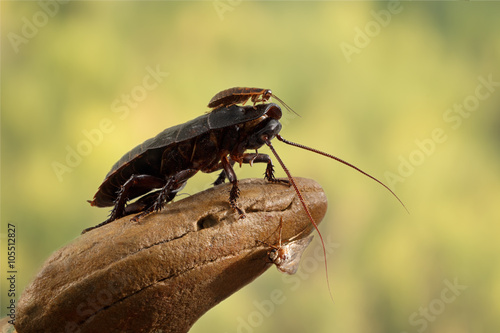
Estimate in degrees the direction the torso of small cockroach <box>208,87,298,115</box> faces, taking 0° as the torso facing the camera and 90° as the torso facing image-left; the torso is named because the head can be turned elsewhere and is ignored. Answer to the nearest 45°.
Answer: approximately 270°
